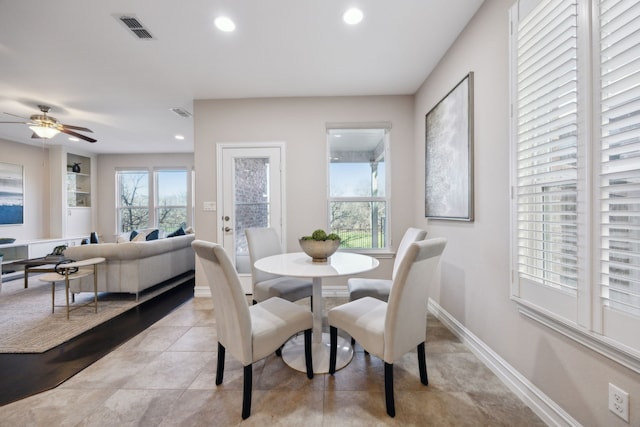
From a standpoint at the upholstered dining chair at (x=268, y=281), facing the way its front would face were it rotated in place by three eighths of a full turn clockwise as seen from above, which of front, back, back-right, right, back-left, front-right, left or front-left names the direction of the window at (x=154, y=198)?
front-right

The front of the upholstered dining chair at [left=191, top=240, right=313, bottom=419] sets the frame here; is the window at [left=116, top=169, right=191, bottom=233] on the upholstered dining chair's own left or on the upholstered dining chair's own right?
on the upholstered dining chair's own left

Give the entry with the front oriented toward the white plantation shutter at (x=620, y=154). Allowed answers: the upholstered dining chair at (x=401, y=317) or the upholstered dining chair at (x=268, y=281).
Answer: the upholstered dining chair at (x=268, y=281)

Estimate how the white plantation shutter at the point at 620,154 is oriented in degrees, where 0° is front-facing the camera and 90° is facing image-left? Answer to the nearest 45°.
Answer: approximately 45°

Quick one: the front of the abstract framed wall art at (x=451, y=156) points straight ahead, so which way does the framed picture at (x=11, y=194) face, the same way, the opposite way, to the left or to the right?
the opposite way

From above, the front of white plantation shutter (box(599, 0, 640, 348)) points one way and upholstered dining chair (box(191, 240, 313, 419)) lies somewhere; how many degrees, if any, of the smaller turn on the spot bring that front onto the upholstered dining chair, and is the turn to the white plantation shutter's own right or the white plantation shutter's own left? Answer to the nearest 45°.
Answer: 0° — it already faces it

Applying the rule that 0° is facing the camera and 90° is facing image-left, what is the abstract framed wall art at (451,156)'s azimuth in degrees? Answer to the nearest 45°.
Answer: approximately 45°

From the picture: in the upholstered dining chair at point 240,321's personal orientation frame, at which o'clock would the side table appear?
The side table is roughly at 9 o'clock from the upholstered dining chair.

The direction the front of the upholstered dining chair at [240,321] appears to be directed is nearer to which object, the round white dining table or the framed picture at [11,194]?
the round white dining table

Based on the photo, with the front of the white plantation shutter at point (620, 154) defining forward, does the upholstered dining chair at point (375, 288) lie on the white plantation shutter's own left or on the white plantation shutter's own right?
on the white plantation shutter's own right

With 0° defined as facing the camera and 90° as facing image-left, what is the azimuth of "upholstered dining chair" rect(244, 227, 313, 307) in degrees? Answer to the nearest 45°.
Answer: approximately 315°
